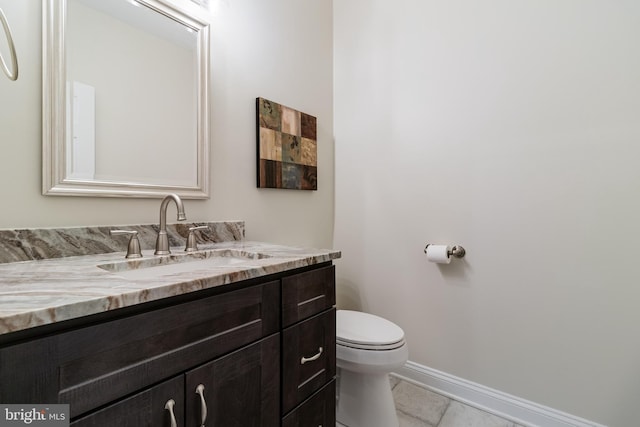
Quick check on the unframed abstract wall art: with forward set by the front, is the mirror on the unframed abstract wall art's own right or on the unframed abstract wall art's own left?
on the unframed abstract wall art's own right

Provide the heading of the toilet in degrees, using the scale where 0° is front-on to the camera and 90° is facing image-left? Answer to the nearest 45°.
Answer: approximately 315°

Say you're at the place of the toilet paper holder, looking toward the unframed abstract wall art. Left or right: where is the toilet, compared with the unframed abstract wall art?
left

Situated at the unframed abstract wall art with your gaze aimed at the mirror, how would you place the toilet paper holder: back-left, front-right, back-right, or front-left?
back-left

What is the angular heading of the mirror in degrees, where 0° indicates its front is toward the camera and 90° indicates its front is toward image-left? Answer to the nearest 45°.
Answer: approximately 315°

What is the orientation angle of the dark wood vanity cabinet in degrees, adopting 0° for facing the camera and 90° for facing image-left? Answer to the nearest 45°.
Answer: approximately 315°

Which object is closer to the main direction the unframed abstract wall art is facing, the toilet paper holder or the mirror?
the toilet paper holder

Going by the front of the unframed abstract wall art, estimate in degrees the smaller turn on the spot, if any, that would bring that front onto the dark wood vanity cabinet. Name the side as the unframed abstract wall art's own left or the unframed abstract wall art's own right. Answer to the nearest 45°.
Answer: approximately 45° to the unframed abstract wall art's own right
